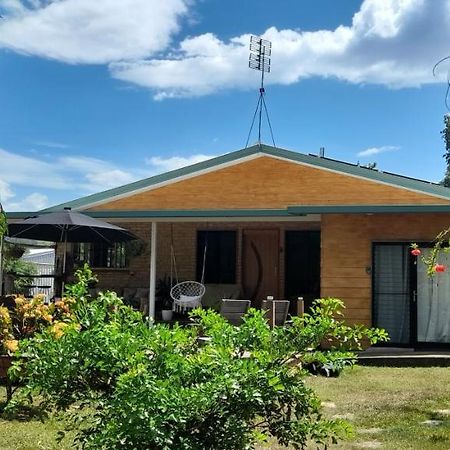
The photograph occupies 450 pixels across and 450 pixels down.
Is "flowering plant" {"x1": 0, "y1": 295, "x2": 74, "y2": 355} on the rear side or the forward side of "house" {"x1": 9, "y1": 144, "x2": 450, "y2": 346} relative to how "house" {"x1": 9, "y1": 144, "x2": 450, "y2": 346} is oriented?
on the forward side

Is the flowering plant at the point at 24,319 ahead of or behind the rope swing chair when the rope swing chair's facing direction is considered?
ahead

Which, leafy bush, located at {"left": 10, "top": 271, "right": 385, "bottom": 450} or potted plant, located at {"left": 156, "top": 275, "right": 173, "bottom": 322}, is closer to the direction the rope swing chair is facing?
the leafy bush

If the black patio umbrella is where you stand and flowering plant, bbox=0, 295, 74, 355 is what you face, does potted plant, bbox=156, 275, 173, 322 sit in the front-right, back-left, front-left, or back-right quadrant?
back-left

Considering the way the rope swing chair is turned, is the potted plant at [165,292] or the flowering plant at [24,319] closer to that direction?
the flowering plant

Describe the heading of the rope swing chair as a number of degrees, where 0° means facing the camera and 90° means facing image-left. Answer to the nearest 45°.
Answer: approximately 0°

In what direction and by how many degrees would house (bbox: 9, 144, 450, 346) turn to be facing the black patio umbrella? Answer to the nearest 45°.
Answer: approximately 45° to its right

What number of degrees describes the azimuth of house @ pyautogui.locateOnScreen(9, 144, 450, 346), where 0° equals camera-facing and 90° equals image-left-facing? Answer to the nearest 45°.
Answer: approximately 0°
